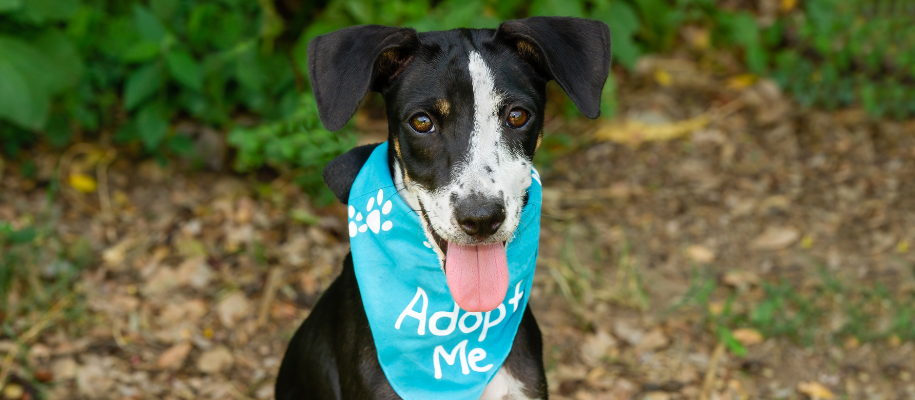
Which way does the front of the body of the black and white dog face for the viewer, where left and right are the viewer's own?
facing the viewer and to the right of the viewer

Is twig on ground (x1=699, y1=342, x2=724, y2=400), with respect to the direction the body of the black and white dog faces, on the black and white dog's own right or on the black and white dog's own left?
on the black and white dog's own left

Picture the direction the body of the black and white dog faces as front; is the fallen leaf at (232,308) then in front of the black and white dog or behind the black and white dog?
behind

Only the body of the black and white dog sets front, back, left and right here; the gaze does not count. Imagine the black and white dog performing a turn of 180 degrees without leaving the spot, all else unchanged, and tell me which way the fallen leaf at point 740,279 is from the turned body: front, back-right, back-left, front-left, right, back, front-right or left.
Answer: right

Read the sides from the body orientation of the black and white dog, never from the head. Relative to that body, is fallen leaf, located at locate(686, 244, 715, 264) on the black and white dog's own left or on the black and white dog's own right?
on the black and white dog's own left

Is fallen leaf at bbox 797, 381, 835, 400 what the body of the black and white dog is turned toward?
no

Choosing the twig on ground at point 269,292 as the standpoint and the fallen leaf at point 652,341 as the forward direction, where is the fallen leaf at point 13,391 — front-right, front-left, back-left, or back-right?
back-right

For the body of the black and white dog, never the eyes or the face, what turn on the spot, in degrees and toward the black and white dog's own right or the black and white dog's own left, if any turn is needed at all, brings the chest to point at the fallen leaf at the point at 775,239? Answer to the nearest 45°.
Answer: approximately 90° to the black and white dog's own left

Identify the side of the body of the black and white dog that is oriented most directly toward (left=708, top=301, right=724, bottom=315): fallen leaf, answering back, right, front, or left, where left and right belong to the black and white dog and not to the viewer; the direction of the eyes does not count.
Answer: left

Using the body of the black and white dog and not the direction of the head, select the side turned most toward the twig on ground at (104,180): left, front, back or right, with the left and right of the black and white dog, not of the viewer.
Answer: back

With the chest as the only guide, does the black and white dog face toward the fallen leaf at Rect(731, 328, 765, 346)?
no

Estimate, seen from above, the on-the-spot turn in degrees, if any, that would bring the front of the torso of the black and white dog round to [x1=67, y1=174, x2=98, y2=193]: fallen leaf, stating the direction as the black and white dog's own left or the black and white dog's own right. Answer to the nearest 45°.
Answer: approximately 180°

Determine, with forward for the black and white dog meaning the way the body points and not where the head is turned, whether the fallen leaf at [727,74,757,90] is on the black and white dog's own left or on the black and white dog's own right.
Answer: on the black and white dog's own left
